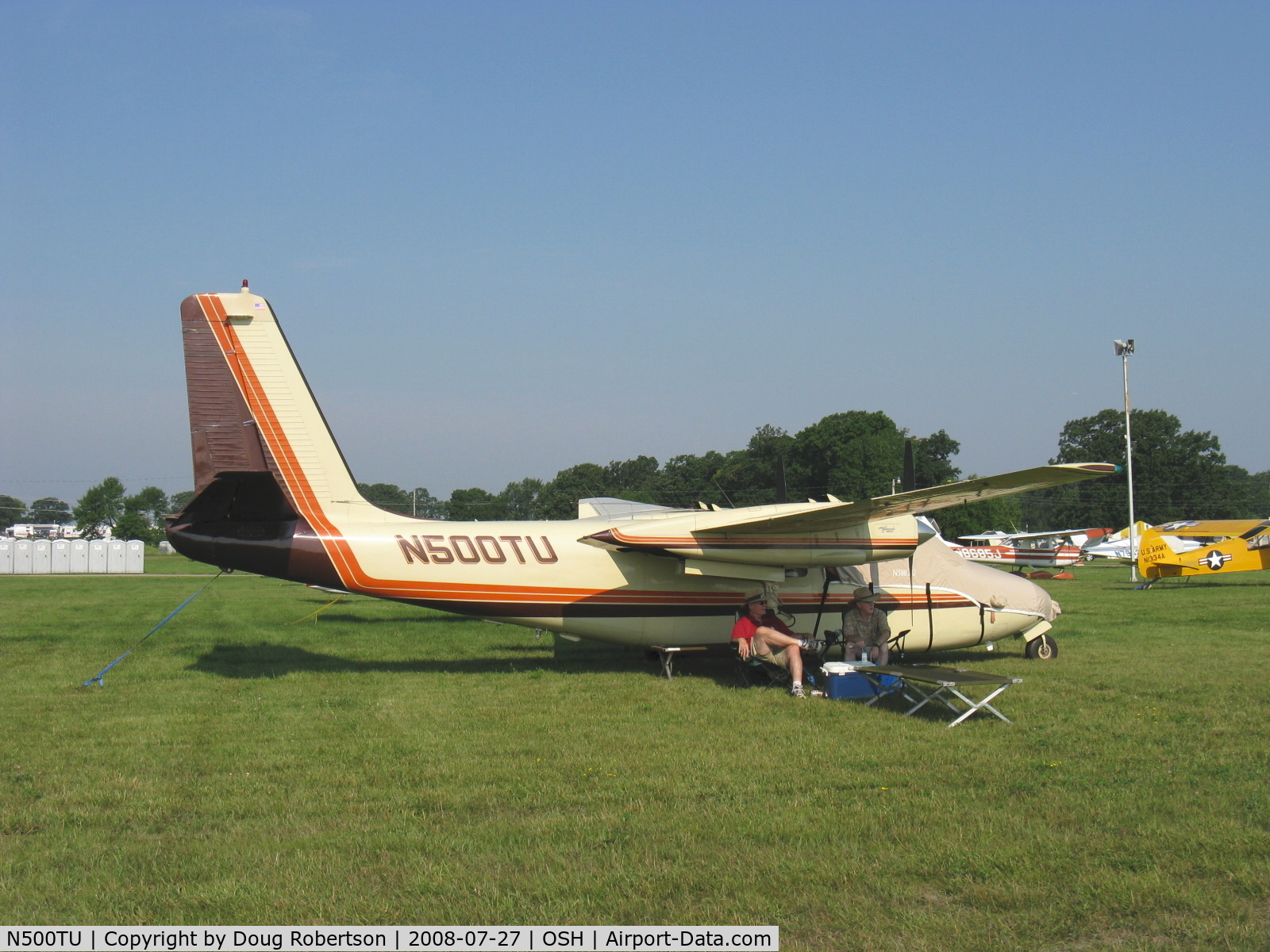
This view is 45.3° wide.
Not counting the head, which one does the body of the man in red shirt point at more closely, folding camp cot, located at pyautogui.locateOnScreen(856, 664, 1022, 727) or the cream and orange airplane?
the folding camp cot

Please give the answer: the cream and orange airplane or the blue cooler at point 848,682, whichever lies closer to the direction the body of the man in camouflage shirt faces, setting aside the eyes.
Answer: the blue cooler

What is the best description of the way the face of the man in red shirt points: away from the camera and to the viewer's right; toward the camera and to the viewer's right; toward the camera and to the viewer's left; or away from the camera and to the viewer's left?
toward the camera and to the viewer's right

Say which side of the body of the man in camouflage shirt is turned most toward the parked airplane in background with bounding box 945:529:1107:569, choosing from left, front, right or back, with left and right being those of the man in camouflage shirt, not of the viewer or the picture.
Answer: back

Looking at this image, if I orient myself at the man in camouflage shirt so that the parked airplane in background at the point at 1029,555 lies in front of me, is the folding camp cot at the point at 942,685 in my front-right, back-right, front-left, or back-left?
back-right

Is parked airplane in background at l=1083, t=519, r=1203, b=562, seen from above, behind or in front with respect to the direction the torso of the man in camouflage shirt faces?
behind

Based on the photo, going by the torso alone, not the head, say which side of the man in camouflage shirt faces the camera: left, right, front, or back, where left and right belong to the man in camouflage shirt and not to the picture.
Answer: front

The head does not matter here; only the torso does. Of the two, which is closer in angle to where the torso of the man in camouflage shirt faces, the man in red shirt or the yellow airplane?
the man in red shirt

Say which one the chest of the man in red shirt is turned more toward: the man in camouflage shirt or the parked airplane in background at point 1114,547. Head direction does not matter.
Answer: the man in camouflage shirt

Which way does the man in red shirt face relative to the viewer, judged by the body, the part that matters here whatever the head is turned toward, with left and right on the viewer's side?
facing the viewer and to the right of the viewer

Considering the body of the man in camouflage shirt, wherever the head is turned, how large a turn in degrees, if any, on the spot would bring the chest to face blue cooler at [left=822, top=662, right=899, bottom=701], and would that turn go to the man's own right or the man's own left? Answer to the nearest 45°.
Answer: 0° — they already face it

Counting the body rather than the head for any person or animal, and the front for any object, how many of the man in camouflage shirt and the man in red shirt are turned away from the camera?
0

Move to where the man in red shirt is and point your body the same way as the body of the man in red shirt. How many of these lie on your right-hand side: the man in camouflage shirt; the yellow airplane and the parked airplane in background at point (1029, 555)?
0

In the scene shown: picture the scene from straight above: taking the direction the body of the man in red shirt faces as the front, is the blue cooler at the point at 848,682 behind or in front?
in front
